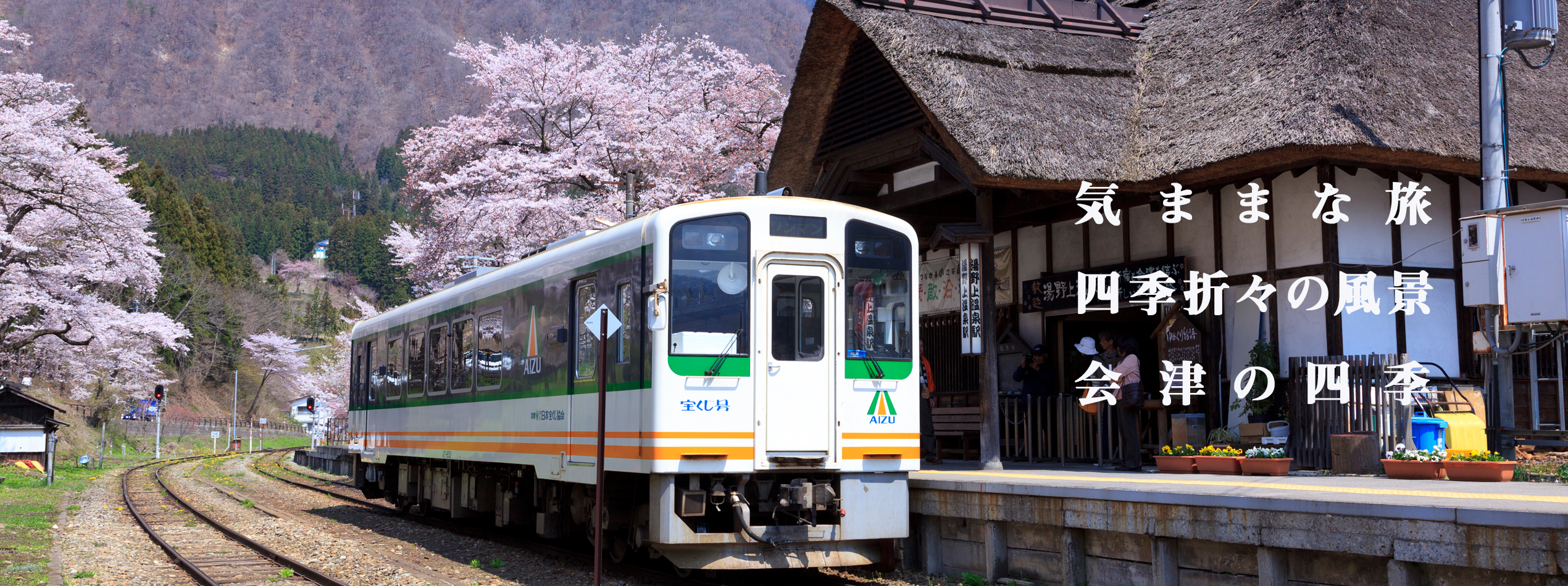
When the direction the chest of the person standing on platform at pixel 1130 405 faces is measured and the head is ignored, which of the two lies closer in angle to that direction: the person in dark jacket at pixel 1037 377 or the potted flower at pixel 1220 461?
the person in dark jacket

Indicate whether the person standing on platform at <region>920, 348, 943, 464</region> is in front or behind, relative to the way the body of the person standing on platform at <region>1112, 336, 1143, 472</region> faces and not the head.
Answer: in front

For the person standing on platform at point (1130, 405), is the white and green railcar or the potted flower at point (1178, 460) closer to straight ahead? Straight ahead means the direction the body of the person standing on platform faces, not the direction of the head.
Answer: the white and green railcar

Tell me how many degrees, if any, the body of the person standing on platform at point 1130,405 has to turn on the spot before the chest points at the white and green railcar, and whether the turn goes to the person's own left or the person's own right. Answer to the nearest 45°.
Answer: approximately 45° to the person's own left

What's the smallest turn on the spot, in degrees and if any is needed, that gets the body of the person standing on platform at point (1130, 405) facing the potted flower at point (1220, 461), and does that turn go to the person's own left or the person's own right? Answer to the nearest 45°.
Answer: approximately 135° to the person's own left

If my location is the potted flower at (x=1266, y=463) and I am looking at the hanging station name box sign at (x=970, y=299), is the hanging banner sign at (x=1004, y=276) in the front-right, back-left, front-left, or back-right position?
front-right

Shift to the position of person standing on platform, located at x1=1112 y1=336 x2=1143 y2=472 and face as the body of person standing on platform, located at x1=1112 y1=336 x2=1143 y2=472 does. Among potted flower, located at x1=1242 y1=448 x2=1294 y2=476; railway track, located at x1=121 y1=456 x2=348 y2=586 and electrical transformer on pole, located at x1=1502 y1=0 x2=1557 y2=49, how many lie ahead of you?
1

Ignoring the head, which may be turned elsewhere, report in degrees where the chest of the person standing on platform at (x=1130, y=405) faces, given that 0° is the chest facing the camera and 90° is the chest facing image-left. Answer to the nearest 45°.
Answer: approximately 90°

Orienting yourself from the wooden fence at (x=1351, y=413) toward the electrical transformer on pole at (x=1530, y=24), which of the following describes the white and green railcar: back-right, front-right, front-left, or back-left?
back-right

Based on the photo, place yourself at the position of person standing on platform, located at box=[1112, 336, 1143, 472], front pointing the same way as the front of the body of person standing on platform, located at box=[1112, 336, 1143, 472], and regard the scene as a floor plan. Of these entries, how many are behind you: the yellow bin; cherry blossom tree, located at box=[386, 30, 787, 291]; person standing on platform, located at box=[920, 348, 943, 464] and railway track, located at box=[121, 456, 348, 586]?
1

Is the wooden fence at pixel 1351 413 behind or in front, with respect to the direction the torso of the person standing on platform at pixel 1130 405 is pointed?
behind

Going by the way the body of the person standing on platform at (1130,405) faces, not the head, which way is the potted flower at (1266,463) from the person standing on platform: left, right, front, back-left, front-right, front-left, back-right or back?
back-left

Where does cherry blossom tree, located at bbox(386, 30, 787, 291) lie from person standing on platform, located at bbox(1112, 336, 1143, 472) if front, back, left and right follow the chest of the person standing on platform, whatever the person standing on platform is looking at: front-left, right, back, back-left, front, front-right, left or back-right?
front-right

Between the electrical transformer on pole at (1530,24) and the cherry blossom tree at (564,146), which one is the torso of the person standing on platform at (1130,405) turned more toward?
the cherry blossom tree
